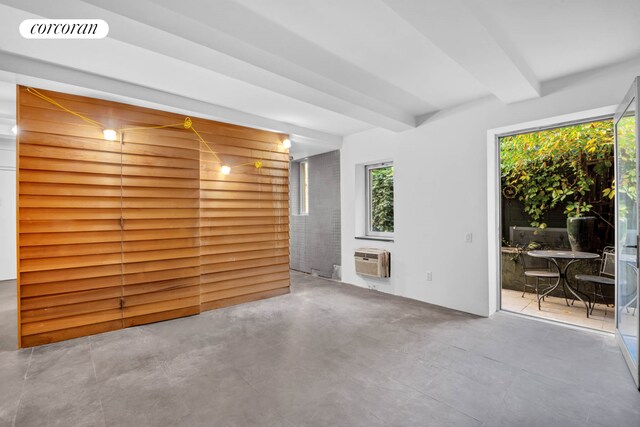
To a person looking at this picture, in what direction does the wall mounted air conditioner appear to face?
facing the viewer and to the left of the viewer

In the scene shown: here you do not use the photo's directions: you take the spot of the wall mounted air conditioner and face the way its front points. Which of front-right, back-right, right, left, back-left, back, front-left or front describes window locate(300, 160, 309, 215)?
right

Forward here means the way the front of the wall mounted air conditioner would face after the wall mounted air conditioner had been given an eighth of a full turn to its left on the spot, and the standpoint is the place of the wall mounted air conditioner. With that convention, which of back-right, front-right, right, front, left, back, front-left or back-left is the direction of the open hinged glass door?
front-left

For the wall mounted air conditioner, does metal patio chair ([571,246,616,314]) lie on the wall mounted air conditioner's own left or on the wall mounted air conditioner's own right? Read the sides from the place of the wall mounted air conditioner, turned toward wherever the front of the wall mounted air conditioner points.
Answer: on the wall mounted air conditioner's own left

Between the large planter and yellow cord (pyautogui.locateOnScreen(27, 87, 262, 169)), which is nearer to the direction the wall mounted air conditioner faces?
the yellow cord

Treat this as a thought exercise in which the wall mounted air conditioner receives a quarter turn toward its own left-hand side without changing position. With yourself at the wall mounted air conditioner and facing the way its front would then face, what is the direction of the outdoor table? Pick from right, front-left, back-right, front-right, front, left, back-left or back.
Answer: front-left

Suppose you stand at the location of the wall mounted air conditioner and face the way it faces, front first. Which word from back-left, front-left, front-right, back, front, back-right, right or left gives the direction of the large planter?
back-left

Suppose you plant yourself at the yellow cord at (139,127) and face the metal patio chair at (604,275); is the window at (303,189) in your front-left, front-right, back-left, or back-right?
front-left
